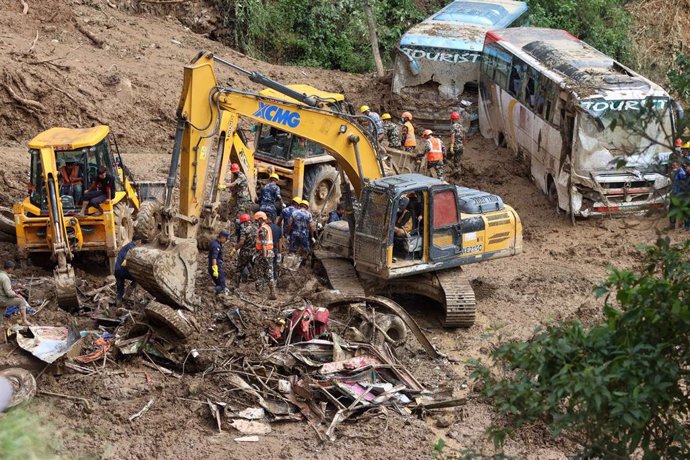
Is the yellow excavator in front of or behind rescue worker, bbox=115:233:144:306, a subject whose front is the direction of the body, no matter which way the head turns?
in front

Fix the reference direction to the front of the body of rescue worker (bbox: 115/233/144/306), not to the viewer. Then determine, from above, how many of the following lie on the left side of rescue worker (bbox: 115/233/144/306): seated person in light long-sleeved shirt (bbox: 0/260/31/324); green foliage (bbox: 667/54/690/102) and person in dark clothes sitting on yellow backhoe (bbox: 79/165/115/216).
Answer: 1

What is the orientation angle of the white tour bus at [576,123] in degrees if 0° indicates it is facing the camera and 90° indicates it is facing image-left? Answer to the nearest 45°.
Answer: approximately 315°

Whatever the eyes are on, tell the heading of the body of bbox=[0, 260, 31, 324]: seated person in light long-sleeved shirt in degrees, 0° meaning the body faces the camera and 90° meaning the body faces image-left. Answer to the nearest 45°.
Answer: approximately 270°

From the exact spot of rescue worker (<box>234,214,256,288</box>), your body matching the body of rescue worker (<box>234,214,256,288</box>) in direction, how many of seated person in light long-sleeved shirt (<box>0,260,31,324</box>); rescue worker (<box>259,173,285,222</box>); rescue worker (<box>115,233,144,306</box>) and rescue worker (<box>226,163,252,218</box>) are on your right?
2

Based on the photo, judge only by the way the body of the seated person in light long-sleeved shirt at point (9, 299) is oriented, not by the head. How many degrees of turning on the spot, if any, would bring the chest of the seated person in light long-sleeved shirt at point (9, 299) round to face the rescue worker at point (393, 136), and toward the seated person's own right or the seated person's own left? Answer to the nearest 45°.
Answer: approximately 45° to the seated person's own left

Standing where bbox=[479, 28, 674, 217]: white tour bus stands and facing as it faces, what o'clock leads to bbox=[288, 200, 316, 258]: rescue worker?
The rescue worker is roughly at 3 o'clock from the white tour bus.

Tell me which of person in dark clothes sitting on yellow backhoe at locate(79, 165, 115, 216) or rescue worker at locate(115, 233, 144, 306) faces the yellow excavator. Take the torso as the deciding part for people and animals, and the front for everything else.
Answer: rescue worker at locate(115, 233, 144, 306)

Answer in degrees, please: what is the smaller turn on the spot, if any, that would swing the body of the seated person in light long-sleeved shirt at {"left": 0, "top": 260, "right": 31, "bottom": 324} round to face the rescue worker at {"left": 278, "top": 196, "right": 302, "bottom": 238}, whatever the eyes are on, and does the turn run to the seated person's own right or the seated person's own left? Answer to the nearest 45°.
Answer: approximately 45° to the seated person's own left

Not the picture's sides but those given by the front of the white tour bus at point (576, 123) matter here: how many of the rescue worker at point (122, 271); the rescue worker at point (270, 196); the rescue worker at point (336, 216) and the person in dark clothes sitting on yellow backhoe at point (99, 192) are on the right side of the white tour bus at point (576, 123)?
4

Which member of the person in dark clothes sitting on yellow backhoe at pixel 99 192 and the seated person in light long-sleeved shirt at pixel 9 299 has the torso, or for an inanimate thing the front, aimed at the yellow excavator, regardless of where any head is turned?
the seated person in light long-sleeved shirt at pixel 9 299

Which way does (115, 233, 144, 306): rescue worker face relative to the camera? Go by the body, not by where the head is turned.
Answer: to the viewer's right
